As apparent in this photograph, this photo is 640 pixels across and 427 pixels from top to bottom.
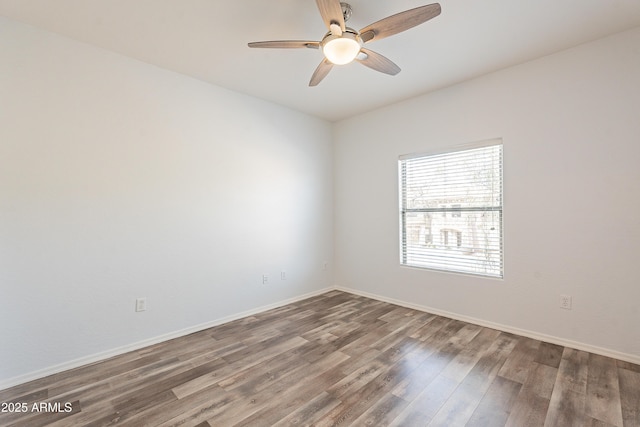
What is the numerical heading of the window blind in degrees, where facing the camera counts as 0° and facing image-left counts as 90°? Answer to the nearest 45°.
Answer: approximately 45°

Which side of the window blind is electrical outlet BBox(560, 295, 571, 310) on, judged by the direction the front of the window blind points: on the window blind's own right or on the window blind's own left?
on the window blind's own left

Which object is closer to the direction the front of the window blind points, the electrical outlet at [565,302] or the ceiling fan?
the ceiling fan

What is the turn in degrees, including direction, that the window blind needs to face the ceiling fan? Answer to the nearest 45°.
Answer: approximately 45° to its left
